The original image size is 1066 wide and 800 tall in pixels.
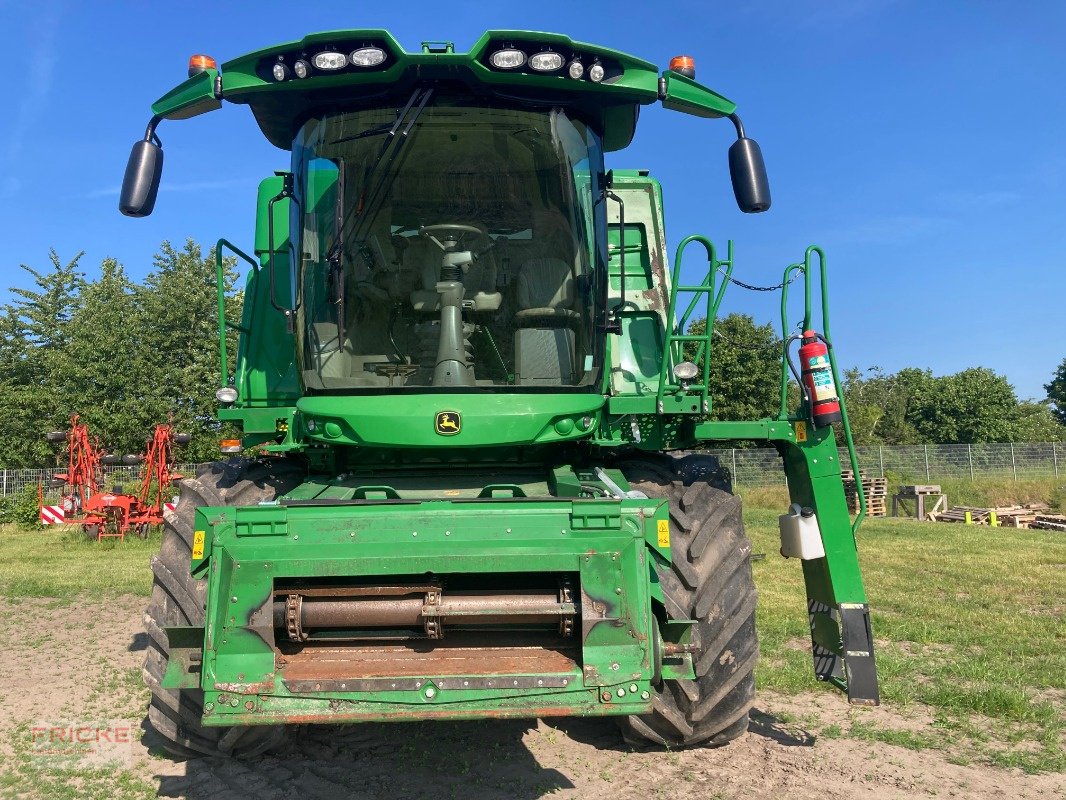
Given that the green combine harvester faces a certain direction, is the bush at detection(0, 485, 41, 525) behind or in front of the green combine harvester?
behind

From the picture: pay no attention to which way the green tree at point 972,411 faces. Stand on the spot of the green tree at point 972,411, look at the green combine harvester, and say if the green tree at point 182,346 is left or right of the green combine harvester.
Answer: right

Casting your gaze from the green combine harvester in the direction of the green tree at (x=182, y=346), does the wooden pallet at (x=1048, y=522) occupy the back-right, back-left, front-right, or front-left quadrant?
front-right

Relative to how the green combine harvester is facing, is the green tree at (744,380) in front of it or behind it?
behind

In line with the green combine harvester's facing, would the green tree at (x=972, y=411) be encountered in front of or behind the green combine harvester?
behind

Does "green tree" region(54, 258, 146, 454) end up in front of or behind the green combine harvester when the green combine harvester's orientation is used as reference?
behind

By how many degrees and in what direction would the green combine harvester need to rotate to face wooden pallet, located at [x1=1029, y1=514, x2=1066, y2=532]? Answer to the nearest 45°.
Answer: approximately 135° to its left

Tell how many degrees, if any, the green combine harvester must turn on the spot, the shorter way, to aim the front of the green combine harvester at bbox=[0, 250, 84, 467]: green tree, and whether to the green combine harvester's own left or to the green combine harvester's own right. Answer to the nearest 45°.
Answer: approximately 135° to the green combine harvester's own right

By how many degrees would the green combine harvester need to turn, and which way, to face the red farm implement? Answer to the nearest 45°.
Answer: approximately 135° to its right

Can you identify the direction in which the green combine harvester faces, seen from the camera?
facing the viewer
